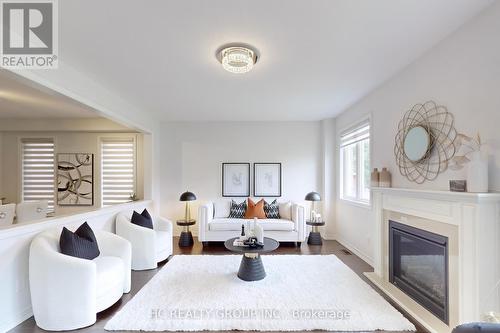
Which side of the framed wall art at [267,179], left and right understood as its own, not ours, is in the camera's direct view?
front

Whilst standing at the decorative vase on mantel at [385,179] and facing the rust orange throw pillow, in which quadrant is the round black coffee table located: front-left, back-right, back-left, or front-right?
front-left

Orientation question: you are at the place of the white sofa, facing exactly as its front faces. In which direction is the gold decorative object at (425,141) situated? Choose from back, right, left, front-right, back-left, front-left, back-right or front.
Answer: front-left

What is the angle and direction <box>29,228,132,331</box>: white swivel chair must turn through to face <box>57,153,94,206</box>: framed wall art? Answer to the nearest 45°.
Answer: approximately 135° to its left

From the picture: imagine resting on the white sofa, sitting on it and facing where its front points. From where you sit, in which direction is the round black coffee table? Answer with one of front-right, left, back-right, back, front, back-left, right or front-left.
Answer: front

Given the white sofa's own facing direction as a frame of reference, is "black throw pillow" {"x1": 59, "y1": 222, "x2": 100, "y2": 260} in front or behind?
in front

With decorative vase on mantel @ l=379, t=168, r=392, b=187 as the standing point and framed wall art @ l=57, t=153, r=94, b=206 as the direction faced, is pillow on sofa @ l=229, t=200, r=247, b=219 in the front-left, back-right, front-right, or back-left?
front-right

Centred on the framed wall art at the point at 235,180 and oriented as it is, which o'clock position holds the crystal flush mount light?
The crystal flush mount light is roughly at 12 o'clock from the framed wall art.

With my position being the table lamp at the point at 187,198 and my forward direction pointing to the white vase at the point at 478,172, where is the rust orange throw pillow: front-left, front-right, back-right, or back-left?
front-left

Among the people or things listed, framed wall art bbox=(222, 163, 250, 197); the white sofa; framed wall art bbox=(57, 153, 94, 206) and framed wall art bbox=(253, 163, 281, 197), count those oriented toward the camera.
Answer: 4

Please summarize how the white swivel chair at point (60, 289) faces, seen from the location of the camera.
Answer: facing the viewer and to the right of the viewer

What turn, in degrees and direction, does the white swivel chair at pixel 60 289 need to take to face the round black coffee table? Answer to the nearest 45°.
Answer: approximately 45° to its left

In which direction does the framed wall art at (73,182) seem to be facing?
toward the camera

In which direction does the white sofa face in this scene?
toward the camera
